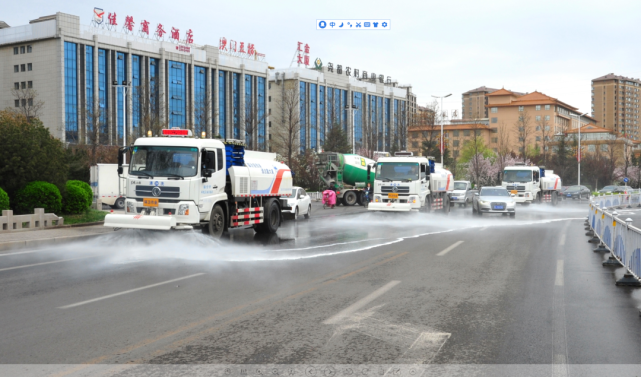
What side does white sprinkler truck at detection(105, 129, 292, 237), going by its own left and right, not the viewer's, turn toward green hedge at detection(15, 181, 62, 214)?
right

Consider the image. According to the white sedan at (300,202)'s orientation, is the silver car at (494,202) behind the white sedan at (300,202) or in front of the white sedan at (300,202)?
behind

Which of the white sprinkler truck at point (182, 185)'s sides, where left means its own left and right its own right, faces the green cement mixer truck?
back

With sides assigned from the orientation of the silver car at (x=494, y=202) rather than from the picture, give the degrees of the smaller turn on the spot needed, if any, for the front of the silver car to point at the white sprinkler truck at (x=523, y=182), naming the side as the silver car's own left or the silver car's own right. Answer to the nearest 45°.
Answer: approximately 180°

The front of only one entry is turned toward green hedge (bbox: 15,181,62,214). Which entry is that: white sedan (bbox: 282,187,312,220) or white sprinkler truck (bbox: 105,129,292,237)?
the white sedan

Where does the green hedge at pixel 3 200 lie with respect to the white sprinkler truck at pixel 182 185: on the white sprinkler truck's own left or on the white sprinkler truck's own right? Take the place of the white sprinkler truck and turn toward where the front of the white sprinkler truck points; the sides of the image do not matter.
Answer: on the white sprinkler truck's own right

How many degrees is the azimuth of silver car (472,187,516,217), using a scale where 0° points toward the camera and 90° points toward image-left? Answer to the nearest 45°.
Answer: approximately 0°

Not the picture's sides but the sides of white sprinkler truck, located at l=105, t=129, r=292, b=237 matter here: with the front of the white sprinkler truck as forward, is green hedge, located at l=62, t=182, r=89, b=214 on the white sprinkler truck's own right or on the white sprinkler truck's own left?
on the white sprinkler truck's own right

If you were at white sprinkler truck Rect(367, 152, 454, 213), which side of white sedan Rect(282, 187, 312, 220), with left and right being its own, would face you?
back

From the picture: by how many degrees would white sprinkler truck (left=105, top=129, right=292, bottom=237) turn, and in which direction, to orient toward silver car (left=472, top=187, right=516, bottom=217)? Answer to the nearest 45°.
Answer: approximately 180°

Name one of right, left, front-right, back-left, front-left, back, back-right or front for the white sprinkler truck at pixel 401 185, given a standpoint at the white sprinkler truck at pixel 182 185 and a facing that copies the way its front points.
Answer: back

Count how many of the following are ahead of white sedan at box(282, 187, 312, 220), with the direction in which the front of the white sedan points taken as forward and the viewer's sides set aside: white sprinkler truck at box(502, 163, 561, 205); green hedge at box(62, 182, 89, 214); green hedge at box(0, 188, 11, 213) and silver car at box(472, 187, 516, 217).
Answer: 2
